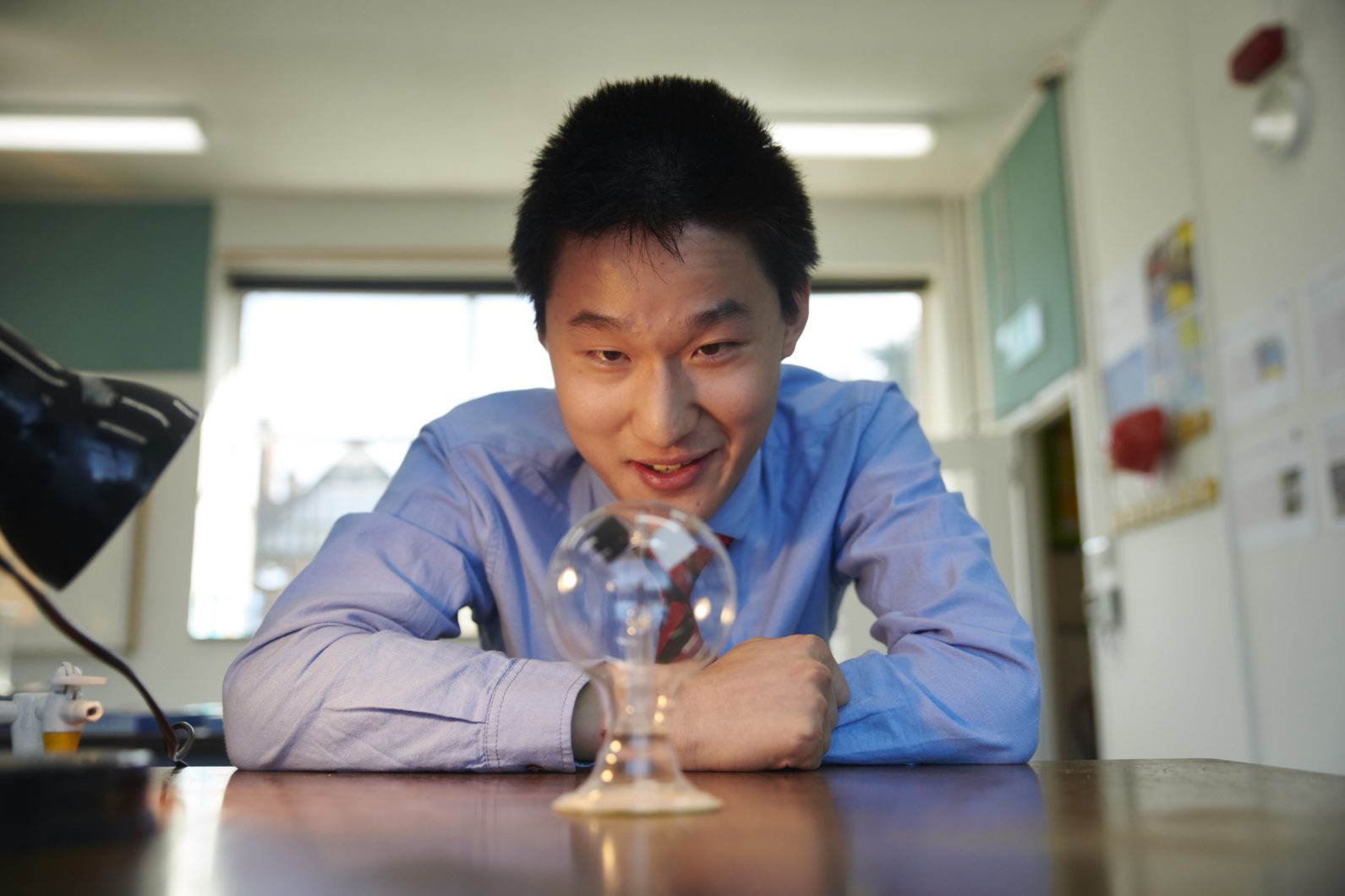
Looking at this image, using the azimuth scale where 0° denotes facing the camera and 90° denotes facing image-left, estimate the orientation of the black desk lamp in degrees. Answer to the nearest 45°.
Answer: approximately 270°

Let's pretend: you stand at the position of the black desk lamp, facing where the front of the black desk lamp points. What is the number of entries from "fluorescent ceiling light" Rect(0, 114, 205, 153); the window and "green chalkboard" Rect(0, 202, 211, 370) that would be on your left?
3

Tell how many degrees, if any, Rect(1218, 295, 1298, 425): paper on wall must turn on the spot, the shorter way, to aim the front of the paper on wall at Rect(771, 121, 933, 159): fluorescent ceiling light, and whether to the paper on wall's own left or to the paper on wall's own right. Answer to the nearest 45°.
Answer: approximately 90° to the paper on wall's own right

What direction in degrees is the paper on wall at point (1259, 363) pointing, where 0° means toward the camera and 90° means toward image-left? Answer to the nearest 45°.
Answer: approximately 45°

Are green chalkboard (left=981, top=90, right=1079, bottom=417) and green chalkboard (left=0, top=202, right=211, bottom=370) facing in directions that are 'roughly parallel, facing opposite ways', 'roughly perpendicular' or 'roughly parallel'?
roughly perpendicular

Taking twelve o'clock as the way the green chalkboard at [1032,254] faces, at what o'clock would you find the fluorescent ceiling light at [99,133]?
The fluorescent ceiling light is roughly at 1 o'clock from the green chalkboard.

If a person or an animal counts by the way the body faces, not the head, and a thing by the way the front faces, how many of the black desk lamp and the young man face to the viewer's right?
1

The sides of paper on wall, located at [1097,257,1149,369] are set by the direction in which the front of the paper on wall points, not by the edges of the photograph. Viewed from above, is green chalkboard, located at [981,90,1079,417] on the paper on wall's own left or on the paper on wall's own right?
on the paper on wall's own right

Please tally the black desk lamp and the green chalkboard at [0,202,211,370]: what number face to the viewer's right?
1

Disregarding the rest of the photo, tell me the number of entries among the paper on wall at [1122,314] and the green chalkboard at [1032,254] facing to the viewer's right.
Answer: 0

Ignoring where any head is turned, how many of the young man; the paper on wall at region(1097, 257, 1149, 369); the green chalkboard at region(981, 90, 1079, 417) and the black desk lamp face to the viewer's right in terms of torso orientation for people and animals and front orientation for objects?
1

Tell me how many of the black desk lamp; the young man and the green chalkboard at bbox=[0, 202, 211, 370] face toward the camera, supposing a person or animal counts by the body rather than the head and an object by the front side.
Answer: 2

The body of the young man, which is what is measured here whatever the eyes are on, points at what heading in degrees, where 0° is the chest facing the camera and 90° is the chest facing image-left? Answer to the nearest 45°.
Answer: approximately 0°

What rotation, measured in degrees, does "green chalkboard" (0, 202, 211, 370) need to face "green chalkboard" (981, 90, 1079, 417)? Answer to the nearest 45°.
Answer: approximately 45° to its left

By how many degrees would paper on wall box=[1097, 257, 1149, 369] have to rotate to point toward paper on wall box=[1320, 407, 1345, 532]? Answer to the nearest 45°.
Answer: approximately 45° to its left
